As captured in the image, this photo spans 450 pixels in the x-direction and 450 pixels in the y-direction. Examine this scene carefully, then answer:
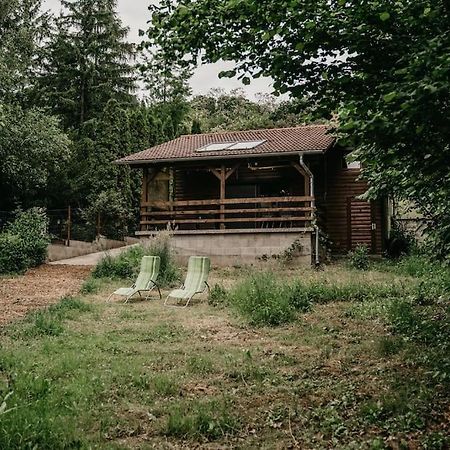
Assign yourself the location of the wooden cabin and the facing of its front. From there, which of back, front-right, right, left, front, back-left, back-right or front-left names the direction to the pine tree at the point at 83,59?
back-right

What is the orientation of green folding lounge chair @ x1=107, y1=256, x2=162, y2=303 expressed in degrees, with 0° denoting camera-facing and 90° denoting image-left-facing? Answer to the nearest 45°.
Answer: approximately 45°

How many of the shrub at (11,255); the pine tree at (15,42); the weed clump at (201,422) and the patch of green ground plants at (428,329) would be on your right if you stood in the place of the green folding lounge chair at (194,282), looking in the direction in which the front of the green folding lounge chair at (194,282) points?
2

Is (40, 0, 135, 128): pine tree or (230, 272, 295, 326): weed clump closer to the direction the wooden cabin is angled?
the weed clump

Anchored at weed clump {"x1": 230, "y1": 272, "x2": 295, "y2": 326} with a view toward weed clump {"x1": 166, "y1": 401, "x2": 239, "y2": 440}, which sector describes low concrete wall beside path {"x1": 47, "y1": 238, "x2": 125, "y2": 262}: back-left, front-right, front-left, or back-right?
back-right

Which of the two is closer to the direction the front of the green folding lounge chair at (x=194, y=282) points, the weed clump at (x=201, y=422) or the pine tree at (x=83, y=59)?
the weed clump

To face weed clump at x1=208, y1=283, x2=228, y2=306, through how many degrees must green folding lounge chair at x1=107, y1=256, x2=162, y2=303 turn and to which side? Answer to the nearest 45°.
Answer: approximately 90° to its left

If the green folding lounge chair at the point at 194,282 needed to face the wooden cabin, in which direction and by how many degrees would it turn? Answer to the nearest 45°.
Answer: approximately 135° to its right

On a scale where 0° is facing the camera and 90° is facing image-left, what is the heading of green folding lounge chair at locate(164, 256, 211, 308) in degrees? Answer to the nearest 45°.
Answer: approximately 45°

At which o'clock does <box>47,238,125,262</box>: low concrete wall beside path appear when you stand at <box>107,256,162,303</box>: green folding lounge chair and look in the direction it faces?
The low concrete wall beside path is roughly at 4 o'clock from the green folding lounge chair.
